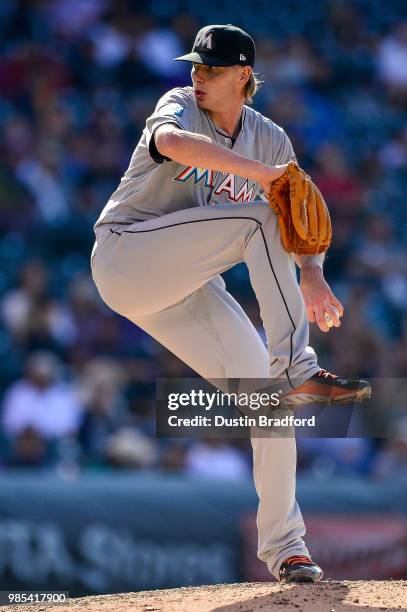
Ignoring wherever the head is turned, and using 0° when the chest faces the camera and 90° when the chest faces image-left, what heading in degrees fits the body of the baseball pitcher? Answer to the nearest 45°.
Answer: approximately 315°
